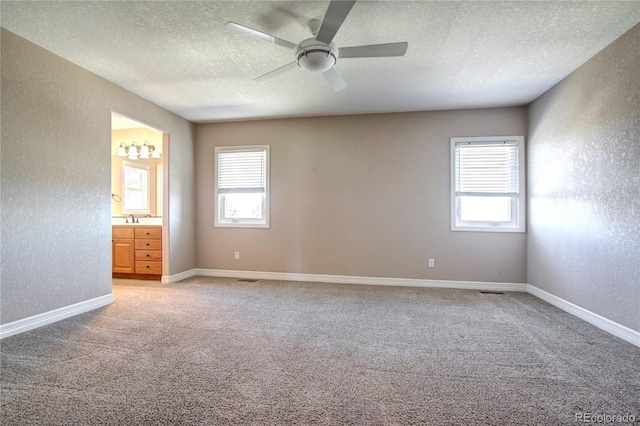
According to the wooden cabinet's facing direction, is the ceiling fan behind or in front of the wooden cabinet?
in front

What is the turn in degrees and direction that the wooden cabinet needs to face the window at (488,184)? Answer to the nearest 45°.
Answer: approximately 45° to its left

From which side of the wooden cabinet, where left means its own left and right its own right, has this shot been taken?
front

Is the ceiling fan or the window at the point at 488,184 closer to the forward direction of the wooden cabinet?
the ceiling fan

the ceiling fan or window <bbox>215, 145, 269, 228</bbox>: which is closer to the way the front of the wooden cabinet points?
the ceiling fan

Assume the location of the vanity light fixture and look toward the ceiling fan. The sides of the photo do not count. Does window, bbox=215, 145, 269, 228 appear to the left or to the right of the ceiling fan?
left

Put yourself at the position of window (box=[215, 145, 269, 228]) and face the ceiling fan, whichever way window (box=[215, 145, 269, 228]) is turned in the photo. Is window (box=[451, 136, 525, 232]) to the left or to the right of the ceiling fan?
left

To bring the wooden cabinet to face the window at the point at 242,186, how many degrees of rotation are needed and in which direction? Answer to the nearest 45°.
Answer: approximately 45° to its left
